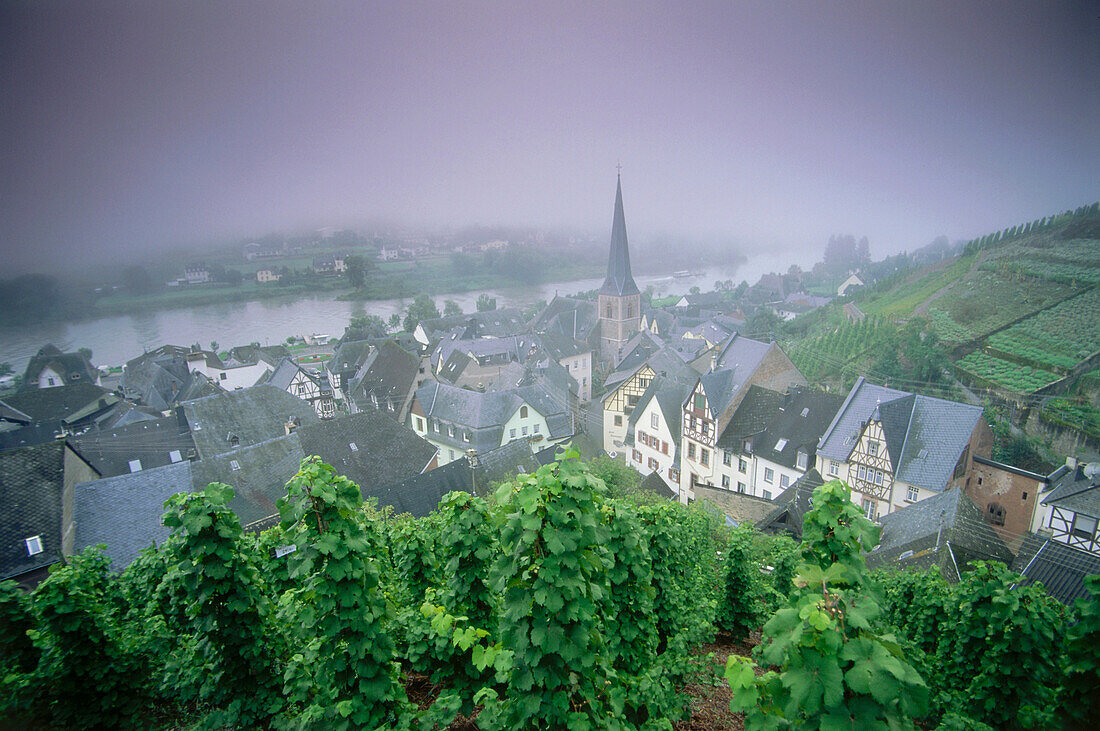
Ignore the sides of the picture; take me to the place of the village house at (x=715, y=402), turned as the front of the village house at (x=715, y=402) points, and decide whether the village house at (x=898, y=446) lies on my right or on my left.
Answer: on my left

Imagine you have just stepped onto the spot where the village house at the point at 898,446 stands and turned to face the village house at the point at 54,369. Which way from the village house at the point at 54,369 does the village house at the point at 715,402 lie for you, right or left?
right

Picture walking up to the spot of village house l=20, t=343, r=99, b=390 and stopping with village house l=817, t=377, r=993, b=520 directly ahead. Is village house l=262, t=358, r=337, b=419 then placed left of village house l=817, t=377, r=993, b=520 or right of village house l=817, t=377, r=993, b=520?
left

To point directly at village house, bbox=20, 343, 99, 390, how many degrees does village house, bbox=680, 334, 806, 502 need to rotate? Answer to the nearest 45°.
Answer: approximately 45° to its right

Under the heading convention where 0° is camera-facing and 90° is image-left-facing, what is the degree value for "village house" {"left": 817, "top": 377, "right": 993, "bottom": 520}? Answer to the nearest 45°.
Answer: approximately 45°

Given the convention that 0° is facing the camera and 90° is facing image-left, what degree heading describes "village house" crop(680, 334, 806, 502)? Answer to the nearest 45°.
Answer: approximately 45°
